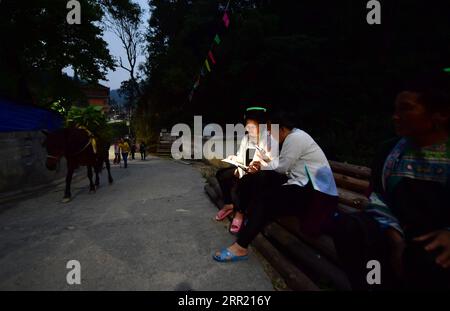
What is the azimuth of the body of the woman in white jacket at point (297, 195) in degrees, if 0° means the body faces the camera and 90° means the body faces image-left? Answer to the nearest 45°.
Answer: approximately 90°

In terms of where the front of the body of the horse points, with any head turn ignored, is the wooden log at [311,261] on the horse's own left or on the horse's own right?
on the horse's own left

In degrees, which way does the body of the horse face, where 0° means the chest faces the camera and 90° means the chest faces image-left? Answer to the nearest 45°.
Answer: approximately 45°

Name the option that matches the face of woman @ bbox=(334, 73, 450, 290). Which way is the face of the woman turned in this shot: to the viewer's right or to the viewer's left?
to the viewer's left

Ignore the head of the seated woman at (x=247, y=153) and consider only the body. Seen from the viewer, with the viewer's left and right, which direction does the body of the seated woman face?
facing the viewer and to the left of the viewer

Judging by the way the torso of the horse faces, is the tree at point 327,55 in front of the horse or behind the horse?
behind

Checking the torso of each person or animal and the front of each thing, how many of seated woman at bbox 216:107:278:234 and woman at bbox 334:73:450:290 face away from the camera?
0
